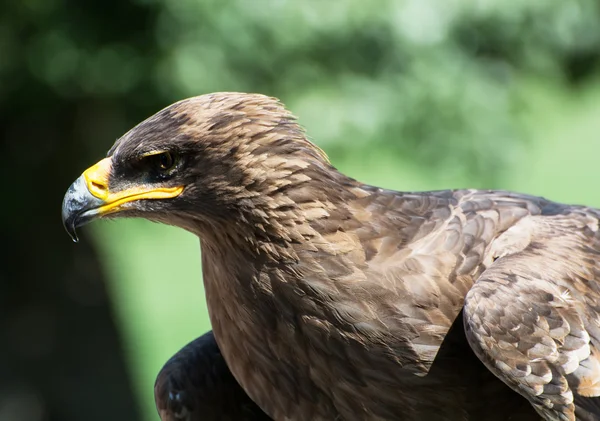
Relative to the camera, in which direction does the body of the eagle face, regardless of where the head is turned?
to the viewer's left
